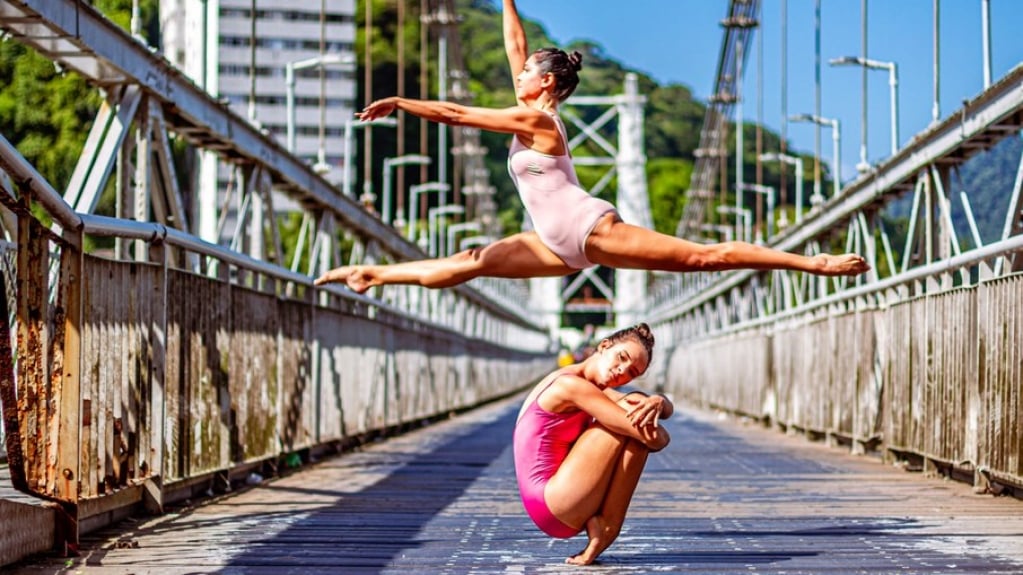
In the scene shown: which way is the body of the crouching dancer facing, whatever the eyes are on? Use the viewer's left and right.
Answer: facing to the right of the viewer

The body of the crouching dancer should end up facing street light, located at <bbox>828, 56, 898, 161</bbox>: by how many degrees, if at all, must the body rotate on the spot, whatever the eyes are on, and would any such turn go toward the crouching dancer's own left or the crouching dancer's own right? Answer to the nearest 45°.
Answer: approximately 90° to the crouching dancer's own left
